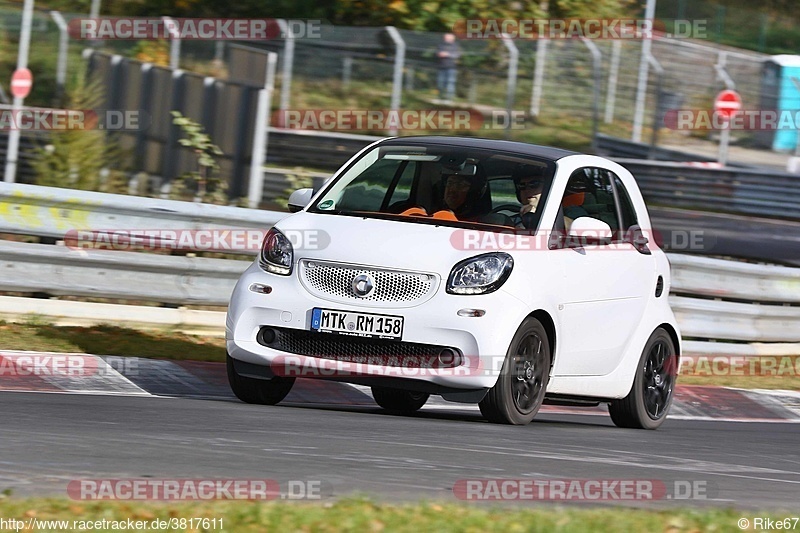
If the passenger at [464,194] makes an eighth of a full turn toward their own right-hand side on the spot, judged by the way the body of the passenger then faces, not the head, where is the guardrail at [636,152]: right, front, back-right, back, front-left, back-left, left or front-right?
right

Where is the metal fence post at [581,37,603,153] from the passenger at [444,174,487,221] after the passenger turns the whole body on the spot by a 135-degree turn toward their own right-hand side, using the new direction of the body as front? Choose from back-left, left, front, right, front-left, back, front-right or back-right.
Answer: front

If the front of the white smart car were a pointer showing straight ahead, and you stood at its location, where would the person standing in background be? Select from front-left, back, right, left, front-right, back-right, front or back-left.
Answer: back-right

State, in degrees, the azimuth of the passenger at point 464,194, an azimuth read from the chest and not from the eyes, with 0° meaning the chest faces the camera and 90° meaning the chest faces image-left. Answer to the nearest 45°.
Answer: approximately 45°

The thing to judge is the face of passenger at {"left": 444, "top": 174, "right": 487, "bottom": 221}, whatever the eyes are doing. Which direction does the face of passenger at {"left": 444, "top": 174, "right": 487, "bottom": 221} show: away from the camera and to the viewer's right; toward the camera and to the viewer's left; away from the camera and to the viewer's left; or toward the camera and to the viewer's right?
toward the camera and to the viewer's left

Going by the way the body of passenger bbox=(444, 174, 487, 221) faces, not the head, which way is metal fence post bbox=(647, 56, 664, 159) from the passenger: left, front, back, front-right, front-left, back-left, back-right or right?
back-right
